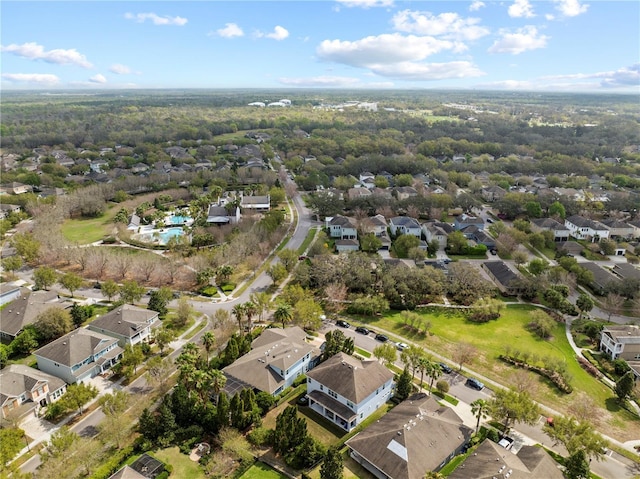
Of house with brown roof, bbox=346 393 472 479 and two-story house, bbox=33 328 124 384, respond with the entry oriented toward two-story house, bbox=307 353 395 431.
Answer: two-story house, bbox=33 328 124 384

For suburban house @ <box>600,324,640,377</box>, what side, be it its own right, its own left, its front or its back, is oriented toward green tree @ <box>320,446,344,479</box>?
front

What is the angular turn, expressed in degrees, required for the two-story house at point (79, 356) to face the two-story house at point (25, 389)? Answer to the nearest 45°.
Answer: approximately 90° to its right

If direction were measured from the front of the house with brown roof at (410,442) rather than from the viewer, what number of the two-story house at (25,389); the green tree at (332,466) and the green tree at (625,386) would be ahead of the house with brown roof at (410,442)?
1

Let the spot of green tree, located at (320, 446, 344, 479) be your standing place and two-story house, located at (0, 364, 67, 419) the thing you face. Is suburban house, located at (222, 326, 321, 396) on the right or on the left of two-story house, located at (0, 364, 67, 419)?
right

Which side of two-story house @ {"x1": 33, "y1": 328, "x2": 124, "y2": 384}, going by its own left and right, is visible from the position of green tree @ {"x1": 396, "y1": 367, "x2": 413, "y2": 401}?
front

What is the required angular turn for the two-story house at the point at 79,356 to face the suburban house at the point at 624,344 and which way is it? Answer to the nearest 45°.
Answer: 0° — it already faces it

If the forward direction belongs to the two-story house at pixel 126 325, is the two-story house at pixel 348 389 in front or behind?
in front

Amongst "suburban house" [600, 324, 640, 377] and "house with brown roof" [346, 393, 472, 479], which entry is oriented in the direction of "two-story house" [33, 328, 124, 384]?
the suburban house

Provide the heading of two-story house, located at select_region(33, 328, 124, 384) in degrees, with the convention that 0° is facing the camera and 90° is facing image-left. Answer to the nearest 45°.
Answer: approximately 315°

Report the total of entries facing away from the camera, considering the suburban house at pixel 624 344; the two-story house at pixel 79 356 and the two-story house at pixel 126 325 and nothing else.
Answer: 0

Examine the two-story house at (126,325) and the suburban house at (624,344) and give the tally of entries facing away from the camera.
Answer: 0

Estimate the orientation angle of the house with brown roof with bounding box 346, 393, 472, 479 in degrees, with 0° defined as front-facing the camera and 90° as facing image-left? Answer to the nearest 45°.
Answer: approximately 225°

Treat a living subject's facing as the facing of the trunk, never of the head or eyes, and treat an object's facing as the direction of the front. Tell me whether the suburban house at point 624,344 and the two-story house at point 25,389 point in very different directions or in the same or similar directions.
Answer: very different directions

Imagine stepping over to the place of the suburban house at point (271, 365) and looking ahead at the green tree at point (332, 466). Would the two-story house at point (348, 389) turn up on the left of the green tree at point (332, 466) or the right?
left

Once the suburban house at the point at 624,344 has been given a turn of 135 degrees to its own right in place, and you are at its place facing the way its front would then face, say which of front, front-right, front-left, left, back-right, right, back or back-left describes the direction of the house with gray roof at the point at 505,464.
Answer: back

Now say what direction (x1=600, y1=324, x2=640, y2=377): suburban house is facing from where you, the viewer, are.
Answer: facing the viewer and to the left of the viewer

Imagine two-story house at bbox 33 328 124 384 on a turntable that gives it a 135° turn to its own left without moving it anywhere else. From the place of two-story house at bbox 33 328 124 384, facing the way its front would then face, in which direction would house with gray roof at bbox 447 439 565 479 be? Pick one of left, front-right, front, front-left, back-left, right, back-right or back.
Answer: back-right

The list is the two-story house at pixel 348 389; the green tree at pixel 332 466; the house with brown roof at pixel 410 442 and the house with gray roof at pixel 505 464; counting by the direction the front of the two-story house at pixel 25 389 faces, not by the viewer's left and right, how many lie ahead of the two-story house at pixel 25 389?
4

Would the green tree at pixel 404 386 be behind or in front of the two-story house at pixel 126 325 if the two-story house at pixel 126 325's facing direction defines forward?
in front

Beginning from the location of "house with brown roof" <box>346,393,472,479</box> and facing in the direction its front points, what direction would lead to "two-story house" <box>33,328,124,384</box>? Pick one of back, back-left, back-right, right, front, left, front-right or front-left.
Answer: back-left
